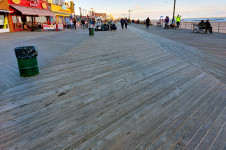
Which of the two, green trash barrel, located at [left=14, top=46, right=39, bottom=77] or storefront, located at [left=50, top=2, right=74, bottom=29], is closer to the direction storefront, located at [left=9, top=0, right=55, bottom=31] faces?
the green trash barrel

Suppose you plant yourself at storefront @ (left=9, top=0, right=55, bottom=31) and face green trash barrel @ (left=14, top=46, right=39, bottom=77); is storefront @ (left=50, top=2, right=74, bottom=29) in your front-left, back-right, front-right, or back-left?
back-left

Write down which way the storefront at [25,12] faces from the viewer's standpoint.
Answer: facing the viewer and to the right of the viewer

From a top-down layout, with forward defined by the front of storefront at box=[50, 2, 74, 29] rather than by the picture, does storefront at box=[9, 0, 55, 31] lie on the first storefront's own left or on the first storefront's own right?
on the first storefront's own right

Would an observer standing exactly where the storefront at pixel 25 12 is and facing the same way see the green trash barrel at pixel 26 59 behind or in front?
in front

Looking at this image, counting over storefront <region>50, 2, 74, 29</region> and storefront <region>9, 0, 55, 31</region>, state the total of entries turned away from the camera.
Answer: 0

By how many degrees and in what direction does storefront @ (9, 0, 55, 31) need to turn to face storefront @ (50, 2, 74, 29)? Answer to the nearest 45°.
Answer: approximately 90° to its left

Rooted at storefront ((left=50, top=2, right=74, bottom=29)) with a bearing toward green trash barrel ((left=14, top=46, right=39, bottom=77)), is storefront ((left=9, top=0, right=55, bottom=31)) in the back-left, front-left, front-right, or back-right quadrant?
front-right

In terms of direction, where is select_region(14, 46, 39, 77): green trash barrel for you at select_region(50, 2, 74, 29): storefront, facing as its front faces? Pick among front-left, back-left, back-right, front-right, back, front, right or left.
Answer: front-right

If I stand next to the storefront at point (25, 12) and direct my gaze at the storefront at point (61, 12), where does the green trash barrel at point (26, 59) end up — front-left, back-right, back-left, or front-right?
back-right
